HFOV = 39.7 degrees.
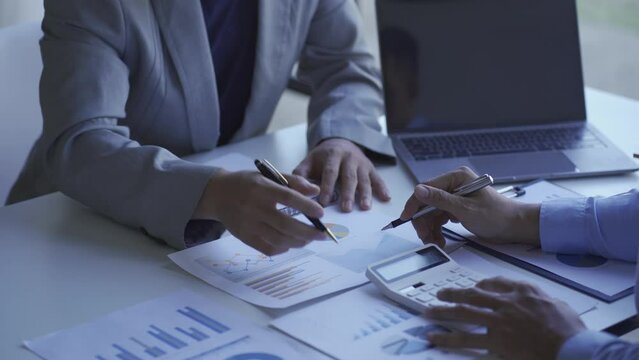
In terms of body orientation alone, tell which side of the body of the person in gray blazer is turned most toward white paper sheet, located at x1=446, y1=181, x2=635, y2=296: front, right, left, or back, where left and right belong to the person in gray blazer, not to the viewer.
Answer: front

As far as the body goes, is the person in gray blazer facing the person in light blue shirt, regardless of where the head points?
yes

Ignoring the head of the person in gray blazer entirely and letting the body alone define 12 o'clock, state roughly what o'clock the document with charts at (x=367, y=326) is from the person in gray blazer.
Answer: The document with charts is roughly at 1 o'clock from the person in gray blazer.

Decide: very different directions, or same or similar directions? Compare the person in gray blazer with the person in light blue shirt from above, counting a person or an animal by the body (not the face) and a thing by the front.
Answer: very different directions

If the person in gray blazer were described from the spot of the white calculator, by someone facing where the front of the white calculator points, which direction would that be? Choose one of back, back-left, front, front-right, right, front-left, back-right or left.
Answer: back

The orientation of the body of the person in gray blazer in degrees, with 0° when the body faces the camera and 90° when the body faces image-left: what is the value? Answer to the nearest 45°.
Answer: approximately 315°

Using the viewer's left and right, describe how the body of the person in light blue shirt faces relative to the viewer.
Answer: facing to the left of the viewer

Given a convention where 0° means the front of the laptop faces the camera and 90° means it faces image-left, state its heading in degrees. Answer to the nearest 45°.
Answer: approximately 0°

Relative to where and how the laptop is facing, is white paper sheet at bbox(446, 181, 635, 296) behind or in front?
in front

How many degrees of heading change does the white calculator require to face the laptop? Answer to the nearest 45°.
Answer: approximately 135° to its left
